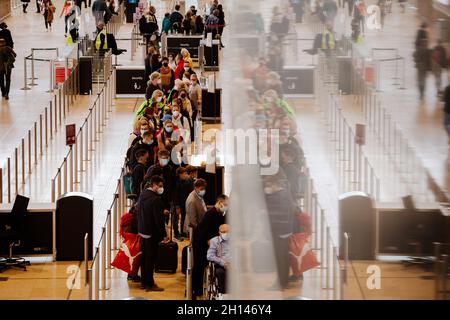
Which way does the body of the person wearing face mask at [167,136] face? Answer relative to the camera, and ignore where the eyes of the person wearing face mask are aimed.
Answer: toward the camera

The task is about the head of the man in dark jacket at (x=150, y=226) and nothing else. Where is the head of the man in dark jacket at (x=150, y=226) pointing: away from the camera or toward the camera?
toward the camera

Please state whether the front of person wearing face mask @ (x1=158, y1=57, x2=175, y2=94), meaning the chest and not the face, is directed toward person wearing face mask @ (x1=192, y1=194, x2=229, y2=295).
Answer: yes

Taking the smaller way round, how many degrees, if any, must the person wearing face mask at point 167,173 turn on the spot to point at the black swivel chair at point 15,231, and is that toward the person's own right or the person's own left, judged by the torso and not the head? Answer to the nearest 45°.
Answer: approximately 45° to the person's own right

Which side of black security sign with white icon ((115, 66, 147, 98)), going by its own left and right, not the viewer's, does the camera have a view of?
front
